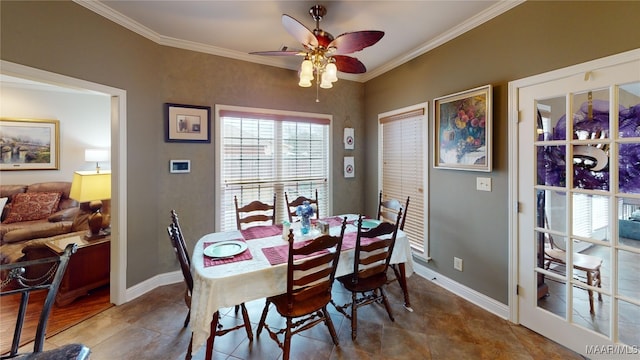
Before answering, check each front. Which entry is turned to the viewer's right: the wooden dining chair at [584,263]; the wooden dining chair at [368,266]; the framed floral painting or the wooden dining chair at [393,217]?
the wooden dining chair at [584,263]

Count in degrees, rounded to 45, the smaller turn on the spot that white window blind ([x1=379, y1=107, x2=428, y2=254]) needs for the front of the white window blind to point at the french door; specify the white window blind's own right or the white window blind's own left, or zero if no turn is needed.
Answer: approximately 90° to the white window blind's own left

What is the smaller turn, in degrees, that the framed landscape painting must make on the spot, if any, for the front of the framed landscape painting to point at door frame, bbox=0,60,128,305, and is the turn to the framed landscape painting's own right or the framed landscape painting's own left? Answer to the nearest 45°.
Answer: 0° — it already faces it

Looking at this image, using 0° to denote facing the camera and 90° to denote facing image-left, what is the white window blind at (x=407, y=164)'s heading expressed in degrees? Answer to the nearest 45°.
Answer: approximately 45°

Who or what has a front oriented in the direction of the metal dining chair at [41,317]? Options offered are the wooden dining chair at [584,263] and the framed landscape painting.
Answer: the framed landscape painting

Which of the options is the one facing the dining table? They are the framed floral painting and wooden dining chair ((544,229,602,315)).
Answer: the framed floral painting

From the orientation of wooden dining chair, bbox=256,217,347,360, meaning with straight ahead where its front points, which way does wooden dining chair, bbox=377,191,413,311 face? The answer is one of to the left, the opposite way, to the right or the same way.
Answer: to the left

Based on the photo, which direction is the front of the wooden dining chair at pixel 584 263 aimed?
to the viewer's right

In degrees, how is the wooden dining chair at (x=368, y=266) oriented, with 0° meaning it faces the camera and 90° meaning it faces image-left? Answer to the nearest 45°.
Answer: approximately 135°

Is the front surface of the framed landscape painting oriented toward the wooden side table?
yes

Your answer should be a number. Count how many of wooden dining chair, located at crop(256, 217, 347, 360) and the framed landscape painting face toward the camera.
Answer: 1

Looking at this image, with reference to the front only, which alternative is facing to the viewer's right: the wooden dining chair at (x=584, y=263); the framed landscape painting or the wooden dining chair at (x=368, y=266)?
the wooden dining chair at (x=584, y=263)

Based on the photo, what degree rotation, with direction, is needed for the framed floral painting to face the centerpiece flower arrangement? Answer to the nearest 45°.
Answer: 0° — it already faces it
